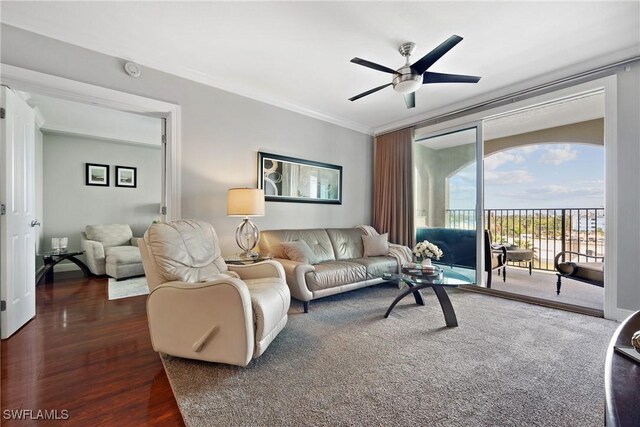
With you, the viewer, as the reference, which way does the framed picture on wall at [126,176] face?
facing the viewer

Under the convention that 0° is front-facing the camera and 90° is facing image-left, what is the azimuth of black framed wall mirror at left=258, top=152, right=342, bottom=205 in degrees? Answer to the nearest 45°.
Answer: approximately 315°

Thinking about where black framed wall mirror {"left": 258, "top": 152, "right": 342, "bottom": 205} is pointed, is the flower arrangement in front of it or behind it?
in front

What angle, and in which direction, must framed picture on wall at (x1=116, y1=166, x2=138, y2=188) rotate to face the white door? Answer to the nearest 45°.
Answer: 0° — it already faces it

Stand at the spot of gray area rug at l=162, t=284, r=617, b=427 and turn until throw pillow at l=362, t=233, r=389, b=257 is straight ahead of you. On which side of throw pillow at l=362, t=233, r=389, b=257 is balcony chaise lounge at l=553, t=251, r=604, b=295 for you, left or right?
right

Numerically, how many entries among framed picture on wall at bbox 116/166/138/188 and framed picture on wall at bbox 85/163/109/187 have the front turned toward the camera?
2

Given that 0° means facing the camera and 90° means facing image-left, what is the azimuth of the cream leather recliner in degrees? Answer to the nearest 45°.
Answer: approximately 315°

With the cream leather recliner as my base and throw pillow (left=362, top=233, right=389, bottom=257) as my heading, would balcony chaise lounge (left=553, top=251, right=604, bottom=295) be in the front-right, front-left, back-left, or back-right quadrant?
front-right
